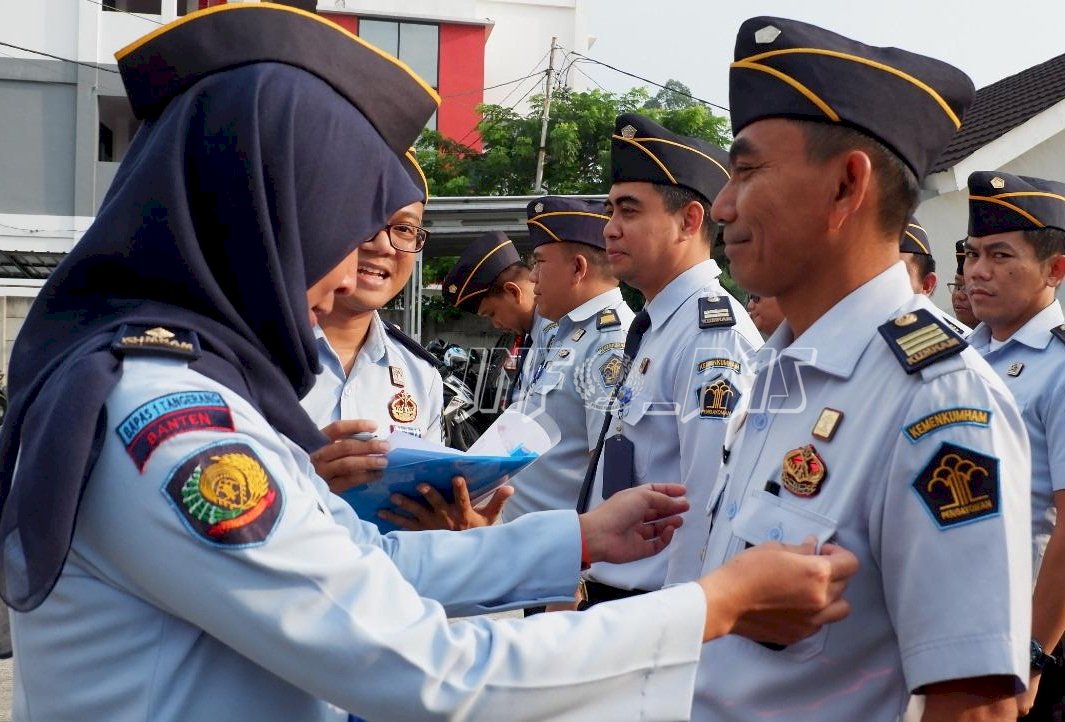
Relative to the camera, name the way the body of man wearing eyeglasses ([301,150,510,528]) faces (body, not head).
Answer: toward the camera
